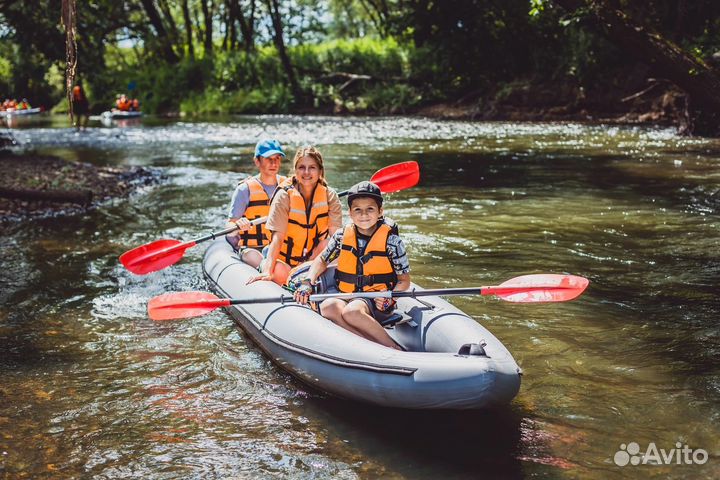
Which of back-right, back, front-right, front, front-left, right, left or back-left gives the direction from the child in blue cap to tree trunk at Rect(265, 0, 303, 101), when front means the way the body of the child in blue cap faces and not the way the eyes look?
back-left

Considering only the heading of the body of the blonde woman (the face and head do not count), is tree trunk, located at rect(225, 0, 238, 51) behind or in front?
behind

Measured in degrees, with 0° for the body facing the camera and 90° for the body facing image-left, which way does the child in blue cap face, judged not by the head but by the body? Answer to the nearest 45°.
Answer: approximately 315°

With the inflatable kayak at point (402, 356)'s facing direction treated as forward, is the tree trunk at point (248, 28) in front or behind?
behind

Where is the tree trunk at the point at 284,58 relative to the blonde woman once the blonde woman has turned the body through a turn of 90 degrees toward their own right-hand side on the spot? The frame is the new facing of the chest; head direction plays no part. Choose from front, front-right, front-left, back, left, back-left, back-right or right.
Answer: right

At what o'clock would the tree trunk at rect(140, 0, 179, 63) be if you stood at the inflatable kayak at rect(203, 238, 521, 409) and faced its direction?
The tree trunk is roughly at 7 o'clock from the inflatable kayak.

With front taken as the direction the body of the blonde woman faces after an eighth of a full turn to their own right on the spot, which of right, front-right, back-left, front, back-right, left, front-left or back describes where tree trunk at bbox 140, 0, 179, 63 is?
back-right

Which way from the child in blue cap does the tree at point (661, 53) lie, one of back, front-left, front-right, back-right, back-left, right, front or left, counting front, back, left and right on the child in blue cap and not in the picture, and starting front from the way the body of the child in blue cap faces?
left

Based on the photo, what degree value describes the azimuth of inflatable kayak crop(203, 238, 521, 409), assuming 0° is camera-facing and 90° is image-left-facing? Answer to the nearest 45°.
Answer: approximately 315°

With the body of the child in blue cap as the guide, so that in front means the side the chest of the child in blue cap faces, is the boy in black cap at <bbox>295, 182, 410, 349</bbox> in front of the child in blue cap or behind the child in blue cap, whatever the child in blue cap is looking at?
in front

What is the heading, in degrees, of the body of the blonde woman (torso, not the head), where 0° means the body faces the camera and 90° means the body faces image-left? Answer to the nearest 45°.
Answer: approximately 0°
